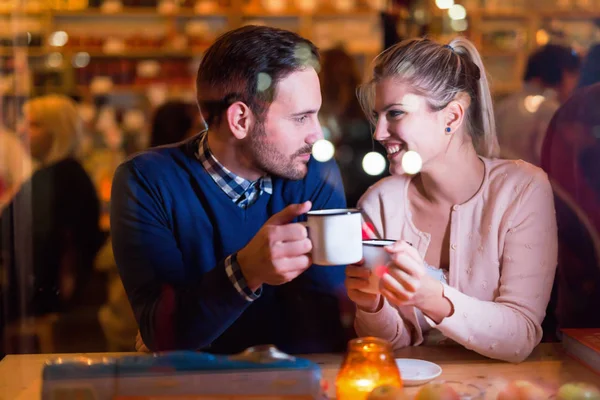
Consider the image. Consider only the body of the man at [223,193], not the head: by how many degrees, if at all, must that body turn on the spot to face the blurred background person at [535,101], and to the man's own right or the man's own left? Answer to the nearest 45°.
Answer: approximately 45° to the man's own left

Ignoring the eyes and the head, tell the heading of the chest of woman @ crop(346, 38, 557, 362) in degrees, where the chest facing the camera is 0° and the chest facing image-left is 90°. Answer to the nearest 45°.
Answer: approximately 45°

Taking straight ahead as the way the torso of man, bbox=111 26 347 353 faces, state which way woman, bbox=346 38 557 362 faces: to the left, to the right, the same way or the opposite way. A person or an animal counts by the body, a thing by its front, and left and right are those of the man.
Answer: to the right

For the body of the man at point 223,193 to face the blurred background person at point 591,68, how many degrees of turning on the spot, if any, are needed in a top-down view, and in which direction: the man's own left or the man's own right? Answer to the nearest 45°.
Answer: approximately 45° to the man's own left

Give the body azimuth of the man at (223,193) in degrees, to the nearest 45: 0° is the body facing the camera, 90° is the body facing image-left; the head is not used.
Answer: approximately 315°

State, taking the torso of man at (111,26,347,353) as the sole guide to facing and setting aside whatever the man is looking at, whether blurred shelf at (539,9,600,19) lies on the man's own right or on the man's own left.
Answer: on the man's own left

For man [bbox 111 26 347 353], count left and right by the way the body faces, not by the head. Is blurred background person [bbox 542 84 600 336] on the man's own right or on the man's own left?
on the man's own left
